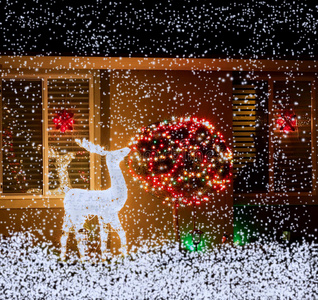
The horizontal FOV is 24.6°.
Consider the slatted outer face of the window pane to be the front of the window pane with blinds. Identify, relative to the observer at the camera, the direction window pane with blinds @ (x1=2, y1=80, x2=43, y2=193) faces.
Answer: facing the viewer

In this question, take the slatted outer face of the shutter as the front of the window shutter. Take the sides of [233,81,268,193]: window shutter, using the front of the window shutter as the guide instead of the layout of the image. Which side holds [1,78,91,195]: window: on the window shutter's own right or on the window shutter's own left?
on the window shutter's own right

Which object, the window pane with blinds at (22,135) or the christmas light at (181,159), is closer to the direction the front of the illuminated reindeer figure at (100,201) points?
the christmas light

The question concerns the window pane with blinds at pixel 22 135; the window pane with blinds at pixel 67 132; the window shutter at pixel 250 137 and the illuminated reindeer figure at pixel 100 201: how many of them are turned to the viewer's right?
1

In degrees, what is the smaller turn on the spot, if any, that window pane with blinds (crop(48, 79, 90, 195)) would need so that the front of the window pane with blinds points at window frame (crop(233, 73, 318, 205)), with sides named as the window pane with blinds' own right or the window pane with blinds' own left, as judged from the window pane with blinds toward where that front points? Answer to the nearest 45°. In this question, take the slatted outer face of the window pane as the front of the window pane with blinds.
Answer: approximately 90° to the window pane with blinds' own left

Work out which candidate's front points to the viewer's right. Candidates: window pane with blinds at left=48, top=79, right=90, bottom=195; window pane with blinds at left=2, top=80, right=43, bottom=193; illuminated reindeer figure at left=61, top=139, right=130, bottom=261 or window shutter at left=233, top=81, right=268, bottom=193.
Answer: the illuminated reindeer figure

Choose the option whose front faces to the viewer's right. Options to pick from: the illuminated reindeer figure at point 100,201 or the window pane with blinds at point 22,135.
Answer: the illuminated reindeer figure

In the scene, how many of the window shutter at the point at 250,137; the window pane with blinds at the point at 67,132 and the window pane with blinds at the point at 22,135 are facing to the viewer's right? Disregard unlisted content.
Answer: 0

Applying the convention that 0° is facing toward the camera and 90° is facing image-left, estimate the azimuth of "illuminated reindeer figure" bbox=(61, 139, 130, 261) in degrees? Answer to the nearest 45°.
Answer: approximately 270°

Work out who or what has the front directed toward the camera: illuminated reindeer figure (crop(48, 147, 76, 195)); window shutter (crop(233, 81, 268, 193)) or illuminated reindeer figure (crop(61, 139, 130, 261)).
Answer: the window shutter

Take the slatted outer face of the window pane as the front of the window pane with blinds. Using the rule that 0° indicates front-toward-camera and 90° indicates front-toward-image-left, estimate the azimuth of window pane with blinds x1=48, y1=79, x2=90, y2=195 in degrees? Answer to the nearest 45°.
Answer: approximately 0°
